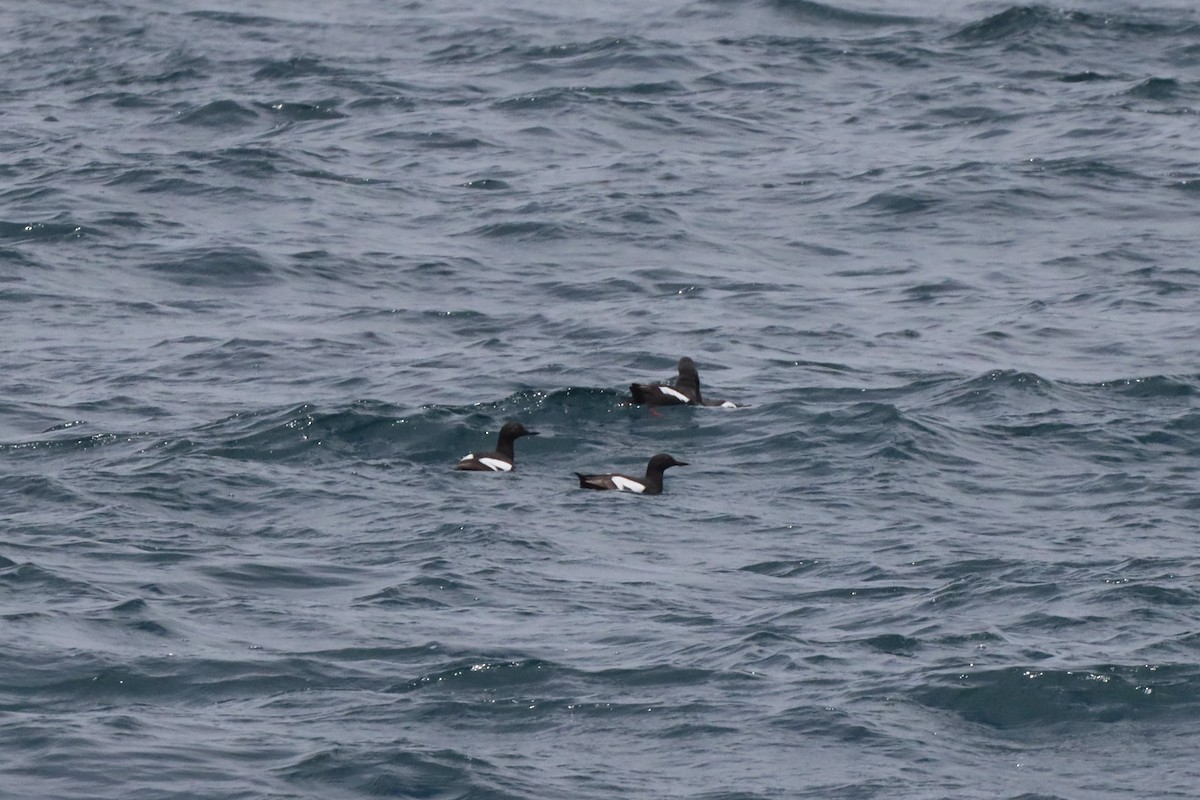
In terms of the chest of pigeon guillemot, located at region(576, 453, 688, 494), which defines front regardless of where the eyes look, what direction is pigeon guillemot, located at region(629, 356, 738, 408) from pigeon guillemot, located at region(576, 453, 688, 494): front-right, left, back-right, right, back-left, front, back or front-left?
left

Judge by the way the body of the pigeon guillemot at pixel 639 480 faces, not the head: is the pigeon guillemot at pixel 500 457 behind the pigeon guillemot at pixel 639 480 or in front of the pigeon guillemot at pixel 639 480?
behind

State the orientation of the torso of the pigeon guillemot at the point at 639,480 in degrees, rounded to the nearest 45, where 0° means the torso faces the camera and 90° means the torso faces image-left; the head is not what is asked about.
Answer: approximately 270°

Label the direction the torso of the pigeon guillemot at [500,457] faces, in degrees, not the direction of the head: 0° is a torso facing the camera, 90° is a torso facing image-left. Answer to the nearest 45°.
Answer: approximately 270°

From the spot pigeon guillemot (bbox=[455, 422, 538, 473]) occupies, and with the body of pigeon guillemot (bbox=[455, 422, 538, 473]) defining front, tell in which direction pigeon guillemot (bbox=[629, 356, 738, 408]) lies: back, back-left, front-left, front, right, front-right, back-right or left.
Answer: front-left

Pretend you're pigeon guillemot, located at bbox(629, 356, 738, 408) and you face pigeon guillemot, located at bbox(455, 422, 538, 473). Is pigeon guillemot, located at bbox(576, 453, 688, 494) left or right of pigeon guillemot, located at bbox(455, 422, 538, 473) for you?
left

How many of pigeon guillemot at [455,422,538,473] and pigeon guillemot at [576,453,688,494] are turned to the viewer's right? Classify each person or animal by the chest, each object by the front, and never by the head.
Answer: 2
